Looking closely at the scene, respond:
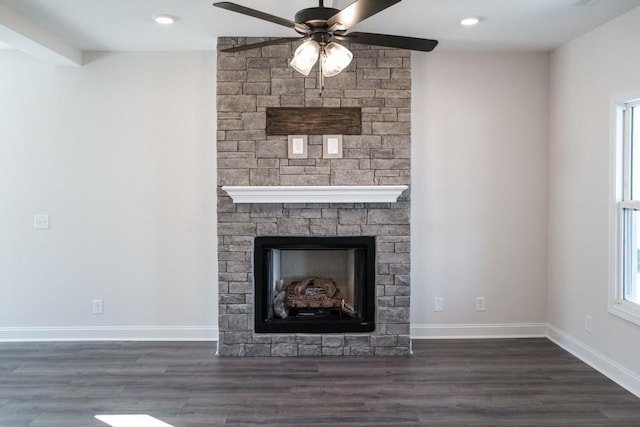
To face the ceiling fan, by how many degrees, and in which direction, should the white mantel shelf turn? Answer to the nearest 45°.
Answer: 0° — it already faces it

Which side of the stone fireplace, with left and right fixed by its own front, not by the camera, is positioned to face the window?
left

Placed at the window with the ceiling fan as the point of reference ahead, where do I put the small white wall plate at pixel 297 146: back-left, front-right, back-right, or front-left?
front-right

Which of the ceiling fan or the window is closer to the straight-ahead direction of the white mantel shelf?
the ceiling fan

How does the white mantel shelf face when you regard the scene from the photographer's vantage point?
facing the viewer

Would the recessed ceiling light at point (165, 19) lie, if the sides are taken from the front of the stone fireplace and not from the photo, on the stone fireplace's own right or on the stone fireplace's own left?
on the stone fireplace's own right

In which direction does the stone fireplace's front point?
toward the camera

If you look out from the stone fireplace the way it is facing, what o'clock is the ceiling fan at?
The ceiling fan is roughly at 12 o'clock from the stone fireplace.

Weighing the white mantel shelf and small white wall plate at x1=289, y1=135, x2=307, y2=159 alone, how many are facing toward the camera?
2

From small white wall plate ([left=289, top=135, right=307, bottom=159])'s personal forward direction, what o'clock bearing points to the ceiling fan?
The ceiling fan is roughly at 12 o'clock from the small white wall plate.
